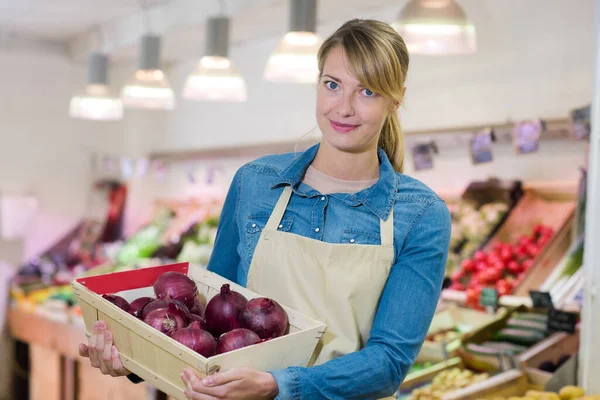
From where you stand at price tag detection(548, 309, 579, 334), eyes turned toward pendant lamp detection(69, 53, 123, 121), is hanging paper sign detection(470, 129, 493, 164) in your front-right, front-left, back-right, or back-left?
front-right

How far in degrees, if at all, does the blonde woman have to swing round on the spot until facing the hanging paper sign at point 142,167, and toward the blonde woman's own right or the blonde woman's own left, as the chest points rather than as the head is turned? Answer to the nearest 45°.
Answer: approximately 135° to the blonde woman's own right

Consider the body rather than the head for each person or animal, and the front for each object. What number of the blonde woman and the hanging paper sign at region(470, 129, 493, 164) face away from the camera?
0

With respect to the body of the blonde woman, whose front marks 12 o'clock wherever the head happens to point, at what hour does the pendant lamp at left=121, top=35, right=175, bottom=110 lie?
The pendant lamp is roughly at 4 o'clock from the blonde woman.

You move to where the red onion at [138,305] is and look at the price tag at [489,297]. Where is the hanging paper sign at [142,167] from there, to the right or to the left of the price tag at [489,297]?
left

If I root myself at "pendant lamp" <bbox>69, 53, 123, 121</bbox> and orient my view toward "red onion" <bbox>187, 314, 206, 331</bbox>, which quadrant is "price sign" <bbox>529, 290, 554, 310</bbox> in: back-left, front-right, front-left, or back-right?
front-left

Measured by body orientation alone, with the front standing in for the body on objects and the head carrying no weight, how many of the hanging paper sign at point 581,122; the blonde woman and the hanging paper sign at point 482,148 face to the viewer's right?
0

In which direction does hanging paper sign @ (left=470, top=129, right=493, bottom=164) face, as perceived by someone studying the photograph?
facing the viewer and to the left of the viewer

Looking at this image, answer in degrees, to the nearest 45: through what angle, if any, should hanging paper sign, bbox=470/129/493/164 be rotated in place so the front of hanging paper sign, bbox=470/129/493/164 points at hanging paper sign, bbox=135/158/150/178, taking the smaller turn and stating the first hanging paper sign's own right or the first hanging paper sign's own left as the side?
approximately 90° to the first hanging paper sign's own right

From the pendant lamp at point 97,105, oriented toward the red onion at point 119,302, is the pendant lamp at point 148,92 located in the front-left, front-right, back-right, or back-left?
front-left

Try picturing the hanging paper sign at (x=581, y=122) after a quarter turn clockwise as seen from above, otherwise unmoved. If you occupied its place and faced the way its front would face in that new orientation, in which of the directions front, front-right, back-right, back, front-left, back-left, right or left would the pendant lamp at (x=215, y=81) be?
front-left

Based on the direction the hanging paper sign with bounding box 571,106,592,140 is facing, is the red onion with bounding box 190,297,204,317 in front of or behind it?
in front
